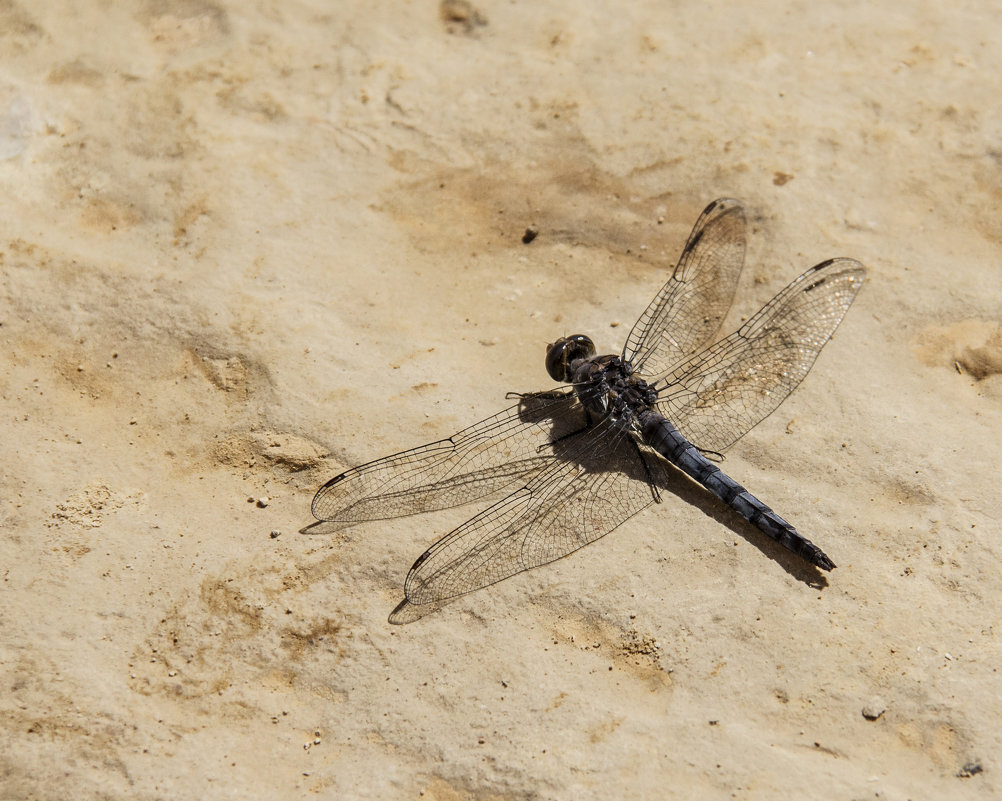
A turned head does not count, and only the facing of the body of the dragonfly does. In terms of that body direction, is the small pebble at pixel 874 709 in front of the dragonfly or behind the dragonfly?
behind

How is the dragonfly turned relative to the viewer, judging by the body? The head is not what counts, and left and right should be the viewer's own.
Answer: facing away from the viewer and to the left of the viewer
